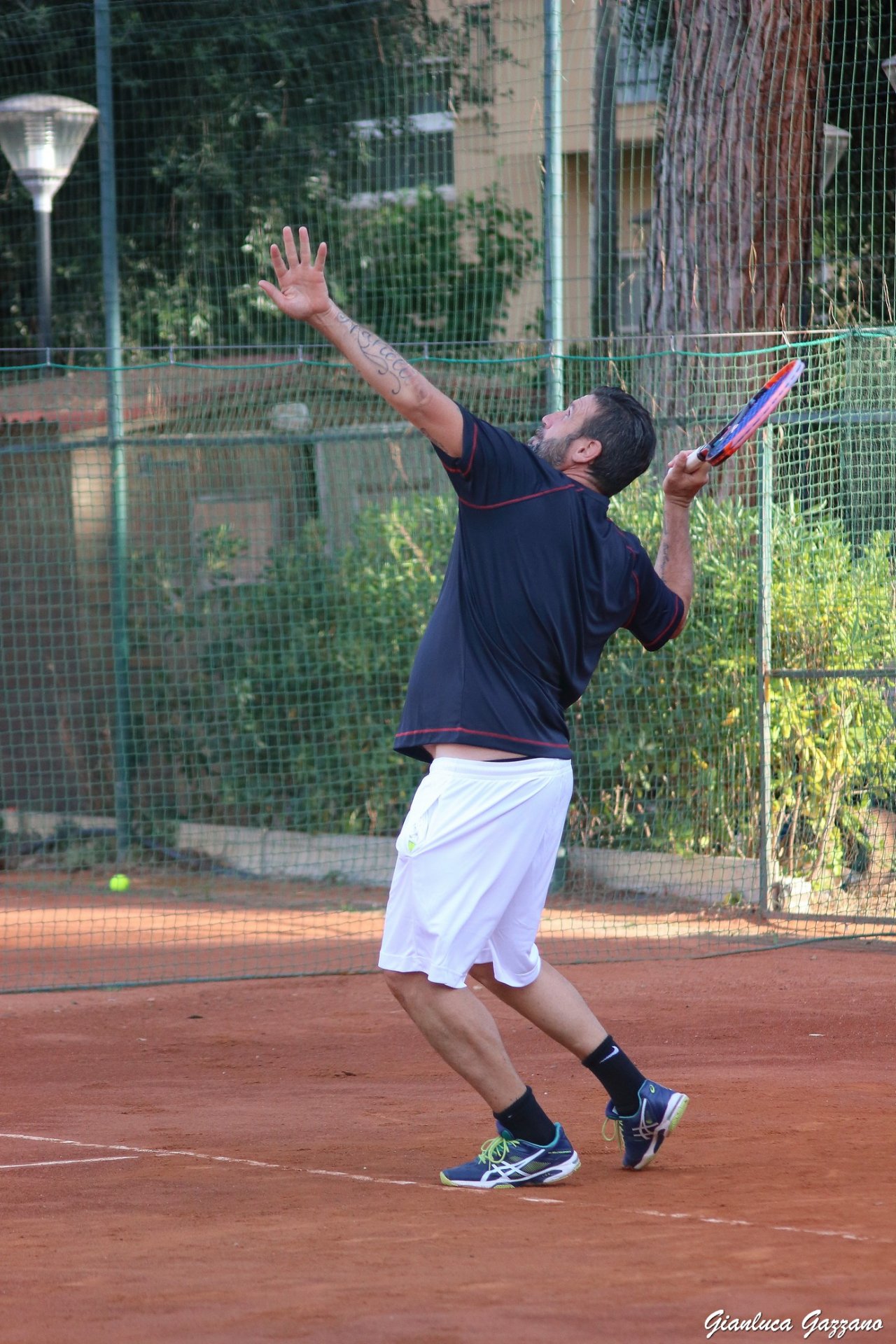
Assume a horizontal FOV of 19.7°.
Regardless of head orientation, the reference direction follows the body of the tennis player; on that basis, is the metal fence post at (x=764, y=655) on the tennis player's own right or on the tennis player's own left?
on the tennis player's own right

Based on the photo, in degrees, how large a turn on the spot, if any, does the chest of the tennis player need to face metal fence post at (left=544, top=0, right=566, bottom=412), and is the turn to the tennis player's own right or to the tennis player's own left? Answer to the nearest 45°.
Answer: approximately 45° to the tennis player's own right

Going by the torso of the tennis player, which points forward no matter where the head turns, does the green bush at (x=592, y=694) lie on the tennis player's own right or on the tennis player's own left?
on the tennis player's own right

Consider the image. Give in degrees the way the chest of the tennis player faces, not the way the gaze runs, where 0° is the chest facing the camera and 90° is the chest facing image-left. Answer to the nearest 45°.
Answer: approximately 135°

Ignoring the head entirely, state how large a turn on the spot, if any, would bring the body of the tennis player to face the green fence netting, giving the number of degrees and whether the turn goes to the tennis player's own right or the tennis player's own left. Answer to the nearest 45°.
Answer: approximately 45° to the tennis player's own right

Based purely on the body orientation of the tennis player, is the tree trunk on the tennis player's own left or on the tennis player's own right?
on the tennis player's own right
